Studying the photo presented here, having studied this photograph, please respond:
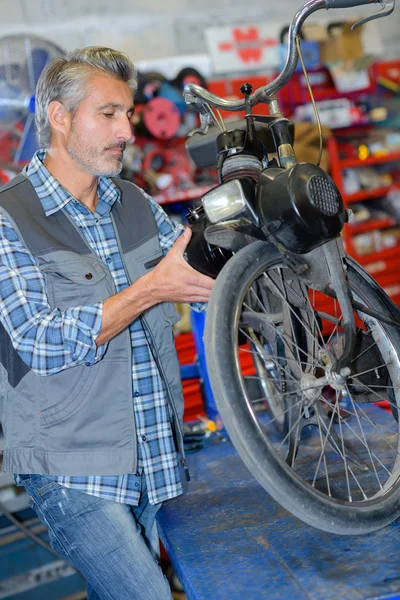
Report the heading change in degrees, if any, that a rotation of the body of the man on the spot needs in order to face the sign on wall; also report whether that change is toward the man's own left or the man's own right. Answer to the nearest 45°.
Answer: approximately 135° to the man's own left

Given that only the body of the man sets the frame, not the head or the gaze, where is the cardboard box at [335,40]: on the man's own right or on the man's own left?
on the man's own left

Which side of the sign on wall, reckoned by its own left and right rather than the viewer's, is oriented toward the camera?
front

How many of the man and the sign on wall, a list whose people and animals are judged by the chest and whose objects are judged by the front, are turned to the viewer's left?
0

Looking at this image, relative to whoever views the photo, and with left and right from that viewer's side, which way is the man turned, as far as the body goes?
facing the viewer and to the right of the viewer

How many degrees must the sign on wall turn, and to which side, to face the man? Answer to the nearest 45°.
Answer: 0° — it already faces them
